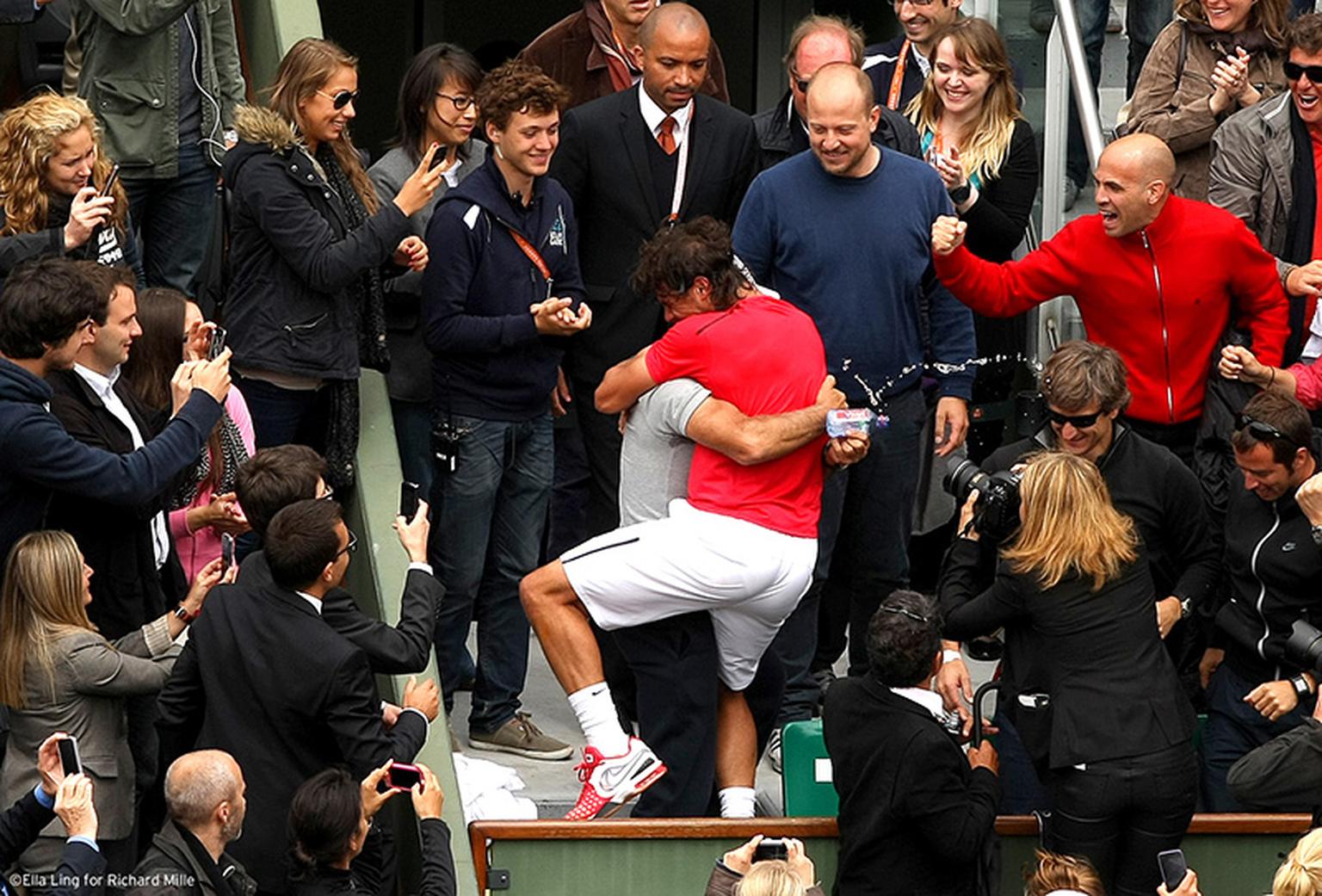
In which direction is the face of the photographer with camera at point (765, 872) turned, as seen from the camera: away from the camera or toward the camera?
away from the camera

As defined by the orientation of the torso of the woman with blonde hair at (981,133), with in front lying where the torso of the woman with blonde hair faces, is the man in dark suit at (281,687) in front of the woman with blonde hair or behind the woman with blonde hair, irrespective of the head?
in front

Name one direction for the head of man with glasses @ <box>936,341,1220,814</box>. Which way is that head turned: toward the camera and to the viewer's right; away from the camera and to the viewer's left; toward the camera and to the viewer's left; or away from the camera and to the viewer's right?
toward the camera and to the viewer's left

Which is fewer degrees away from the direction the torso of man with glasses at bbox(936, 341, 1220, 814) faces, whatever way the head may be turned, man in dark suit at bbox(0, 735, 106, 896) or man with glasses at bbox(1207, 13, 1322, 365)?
the man in dark suit

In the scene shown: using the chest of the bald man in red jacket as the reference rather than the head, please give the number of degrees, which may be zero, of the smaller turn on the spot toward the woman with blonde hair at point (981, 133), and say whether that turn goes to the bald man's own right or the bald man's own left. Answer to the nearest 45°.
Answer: approximately 90° to the bald man's own right

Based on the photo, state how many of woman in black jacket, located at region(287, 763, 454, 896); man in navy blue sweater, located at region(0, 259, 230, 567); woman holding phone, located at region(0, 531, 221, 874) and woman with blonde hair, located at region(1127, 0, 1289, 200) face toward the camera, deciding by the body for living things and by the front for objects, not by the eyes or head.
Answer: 1

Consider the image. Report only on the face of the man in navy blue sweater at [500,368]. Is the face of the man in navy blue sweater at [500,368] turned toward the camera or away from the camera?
toward the camera

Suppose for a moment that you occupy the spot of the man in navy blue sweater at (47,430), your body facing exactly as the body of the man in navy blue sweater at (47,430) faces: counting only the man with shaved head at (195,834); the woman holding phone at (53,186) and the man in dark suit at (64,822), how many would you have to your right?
2

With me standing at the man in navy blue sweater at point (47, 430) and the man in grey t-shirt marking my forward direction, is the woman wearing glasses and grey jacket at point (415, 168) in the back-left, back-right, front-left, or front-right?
front-left

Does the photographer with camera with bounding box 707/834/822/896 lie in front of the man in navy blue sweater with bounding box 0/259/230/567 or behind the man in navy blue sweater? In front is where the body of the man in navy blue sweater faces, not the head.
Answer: in front

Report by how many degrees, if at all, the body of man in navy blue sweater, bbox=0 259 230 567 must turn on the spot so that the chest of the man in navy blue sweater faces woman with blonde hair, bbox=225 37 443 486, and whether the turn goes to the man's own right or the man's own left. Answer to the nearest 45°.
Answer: approximately 45° to the man's own left

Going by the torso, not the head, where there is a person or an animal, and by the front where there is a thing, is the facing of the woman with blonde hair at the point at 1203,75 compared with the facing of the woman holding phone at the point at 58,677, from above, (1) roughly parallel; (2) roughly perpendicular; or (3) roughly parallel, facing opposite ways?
roughly parallel, facing opposite ways

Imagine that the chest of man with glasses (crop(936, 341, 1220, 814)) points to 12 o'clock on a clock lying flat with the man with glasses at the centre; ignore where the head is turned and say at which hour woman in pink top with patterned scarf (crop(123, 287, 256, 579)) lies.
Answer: The woman in pink top with patterned scarf is roughly at 3 o'clock from the man with glasses.

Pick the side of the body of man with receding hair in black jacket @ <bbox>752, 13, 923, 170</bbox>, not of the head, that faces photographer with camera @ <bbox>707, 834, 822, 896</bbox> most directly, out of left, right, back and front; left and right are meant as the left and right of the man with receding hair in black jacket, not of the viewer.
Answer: front

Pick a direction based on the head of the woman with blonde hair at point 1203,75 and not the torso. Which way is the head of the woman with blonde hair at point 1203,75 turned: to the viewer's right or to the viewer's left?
to the viewer's left

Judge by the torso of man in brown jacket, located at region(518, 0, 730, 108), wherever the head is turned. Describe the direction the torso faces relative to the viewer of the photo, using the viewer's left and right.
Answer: facing the viewer

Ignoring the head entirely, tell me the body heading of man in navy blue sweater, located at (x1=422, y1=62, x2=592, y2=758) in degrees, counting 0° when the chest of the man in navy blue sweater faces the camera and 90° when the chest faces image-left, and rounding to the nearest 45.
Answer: approximately 315°

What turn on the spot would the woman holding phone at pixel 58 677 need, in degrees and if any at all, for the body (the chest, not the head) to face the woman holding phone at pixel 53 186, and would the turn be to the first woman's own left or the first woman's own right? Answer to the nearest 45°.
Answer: approximately 45° to the first woman's own left

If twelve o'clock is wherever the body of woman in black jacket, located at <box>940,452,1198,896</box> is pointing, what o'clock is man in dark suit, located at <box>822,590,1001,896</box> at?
The man in dark suit is roughly at 9 o'clock from the woman in black jacket.

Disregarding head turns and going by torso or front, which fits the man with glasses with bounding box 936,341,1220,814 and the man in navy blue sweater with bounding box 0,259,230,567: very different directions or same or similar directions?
very different directions

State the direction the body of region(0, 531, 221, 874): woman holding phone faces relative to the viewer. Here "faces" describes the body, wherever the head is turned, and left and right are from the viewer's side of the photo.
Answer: facing away from the viewer and to the right of the viewer

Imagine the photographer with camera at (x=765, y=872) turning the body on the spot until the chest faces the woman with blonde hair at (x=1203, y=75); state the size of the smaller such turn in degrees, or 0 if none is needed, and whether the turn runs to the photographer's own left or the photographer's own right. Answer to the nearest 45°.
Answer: approximately 45° to the photographer's own right
